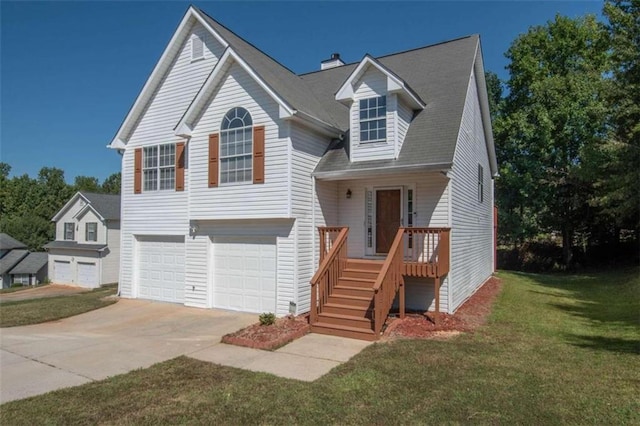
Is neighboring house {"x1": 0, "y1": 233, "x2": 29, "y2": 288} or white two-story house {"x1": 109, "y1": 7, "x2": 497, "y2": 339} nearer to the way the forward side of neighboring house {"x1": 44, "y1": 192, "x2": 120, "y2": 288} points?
the white two-story house

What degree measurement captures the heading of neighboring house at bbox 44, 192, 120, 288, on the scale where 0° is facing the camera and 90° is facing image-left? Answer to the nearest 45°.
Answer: approximately 45°

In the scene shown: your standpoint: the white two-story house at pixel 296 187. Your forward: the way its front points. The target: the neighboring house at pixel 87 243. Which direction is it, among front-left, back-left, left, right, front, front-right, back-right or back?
right

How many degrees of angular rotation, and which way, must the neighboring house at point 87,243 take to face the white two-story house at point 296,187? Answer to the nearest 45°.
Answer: approximately 45° to its left

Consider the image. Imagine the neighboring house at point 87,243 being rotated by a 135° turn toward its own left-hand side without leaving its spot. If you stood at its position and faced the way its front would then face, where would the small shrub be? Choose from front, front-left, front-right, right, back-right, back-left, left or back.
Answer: right

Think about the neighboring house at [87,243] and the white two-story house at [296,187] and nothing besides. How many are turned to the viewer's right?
0

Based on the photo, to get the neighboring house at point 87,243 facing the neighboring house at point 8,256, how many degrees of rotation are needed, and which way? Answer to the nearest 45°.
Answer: approximately 135° to its right

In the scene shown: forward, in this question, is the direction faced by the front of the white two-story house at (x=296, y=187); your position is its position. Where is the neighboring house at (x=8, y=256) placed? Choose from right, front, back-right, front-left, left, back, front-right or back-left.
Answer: right

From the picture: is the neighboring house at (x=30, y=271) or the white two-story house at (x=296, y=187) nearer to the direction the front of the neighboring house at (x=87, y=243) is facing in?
the white two-story house

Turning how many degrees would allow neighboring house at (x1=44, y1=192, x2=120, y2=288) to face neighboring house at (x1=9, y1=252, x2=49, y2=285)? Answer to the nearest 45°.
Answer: approximately 135° to its right

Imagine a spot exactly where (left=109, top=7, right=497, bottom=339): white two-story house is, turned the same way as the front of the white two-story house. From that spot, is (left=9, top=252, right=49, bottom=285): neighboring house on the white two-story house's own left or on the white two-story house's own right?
on the white two-story house's own right
